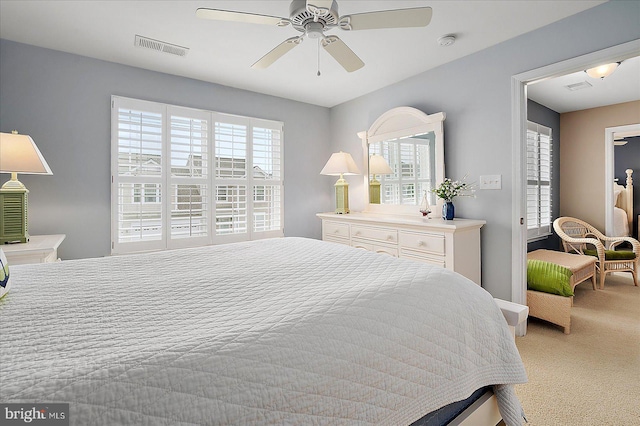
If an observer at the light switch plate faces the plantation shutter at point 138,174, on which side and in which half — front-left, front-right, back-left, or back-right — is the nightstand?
front-left

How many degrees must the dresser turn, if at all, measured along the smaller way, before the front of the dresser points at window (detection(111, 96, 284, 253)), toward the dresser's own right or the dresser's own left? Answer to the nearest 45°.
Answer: approximately 45° to the dresser's own right

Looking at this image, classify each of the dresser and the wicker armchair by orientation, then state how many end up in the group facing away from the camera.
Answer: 0

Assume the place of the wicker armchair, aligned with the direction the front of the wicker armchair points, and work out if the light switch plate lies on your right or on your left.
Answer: on your right

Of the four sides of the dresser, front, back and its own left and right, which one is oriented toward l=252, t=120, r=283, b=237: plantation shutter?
right

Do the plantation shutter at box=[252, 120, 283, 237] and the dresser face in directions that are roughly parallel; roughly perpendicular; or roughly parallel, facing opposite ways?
roughly perpendicular

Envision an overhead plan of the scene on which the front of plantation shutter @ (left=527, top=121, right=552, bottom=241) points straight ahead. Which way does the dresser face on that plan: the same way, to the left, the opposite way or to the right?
to the right

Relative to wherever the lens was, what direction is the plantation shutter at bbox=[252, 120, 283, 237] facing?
facing the viewer and to the right of the viewer

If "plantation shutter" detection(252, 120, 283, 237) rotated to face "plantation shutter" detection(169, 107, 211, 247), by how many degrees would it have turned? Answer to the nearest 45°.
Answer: approximately 90° to its right

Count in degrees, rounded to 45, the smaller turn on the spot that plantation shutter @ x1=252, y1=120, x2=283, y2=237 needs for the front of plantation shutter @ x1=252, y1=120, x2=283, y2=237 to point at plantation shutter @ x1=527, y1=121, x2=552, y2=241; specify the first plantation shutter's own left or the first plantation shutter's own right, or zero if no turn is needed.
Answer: approximately 45° to the first plantation shutter's own left

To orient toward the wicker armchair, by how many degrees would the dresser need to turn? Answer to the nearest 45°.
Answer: approximately 180°
